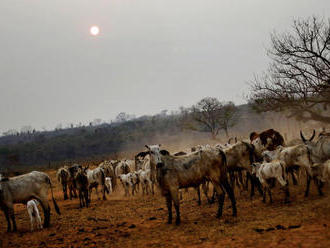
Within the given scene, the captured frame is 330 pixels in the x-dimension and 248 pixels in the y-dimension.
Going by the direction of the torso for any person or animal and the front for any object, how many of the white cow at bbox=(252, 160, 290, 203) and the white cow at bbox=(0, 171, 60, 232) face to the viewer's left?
2

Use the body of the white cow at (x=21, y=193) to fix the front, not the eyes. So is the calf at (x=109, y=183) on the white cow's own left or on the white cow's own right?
on the white cow's own right

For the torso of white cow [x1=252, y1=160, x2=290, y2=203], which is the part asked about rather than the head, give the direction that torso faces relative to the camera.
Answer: to the viewer's left

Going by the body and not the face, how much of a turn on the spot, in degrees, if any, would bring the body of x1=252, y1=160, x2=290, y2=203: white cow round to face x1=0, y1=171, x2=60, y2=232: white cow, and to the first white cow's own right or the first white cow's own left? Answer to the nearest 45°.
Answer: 0° — it already faces it

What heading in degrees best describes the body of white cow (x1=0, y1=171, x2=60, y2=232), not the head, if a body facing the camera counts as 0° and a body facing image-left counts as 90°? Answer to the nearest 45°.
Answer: approximately 90°

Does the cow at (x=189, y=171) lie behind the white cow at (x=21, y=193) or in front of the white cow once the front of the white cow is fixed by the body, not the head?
behind
